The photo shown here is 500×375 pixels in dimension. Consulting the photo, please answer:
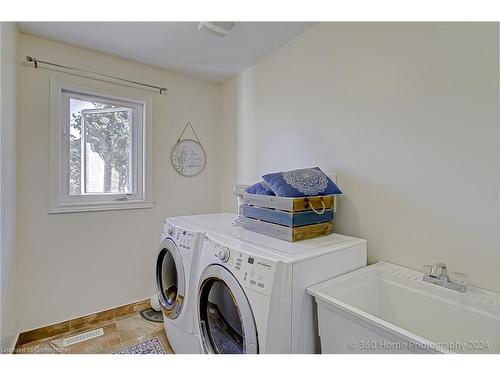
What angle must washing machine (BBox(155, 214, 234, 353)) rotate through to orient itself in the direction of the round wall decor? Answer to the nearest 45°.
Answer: approximately 135° to its right

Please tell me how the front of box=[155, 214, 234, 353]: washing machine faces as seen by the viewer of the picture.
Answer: facing the viewer and to the left of the viewer

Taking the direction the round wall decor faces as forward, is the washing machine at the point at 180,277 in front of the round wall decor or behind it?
in front

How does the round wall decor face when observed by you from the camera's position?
facing the viewer

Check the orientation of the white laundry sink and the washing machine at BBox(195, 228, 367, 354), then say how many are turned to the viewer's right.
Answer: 0

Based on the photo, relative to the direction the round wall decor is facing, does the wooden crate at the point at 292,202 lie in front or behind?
in front

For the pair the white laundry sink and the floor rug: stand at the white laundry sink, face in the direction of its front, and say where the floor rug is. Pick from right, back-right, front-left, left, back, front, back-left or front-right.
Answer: front-right

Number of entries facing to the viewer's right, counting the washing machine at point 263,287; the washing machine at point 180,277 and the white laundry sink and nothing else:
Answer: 0

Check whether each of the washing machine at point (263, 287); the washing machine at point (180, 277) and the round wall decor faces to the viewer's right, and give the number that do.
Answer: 0

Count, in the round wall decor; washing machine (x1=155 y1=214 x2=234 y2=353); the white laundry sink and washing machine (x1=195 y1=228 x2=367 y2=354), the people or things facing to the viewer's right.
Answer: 0

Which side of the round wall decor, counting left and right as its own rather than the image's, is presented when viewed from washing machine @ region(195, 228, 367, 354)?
front

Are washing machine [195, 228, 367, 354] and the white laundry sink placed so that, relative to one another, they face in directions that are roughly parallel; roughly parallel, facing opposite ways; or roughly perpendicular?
roughly parallel
